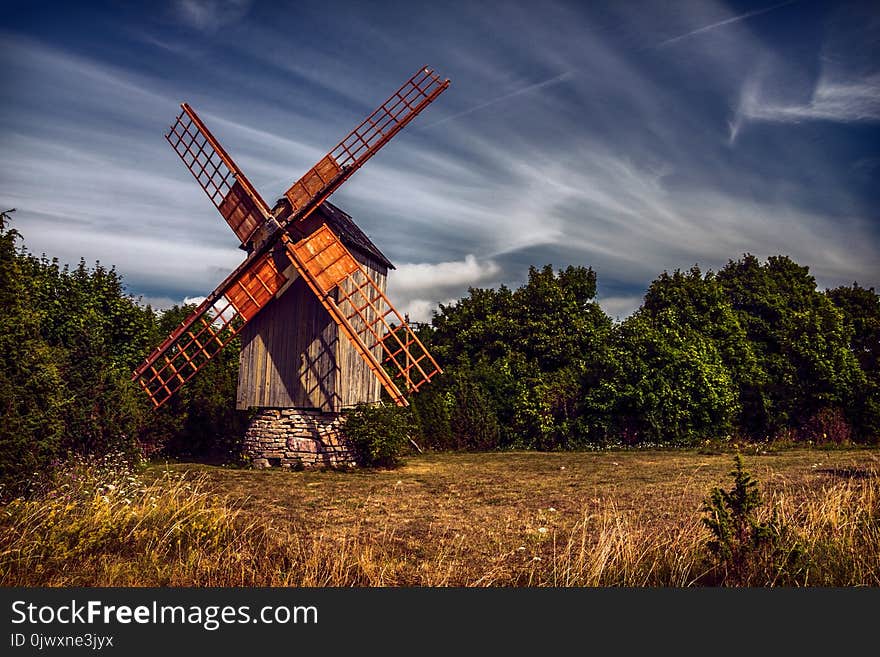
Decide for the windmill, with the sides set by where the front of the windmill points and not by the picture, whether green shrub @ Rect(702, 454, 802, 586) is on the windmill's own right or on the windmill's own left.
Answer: on the windmill's own left

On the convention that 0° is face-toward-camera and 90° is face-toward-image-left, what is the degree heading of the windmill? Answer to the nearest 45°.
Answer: approximately 45°
